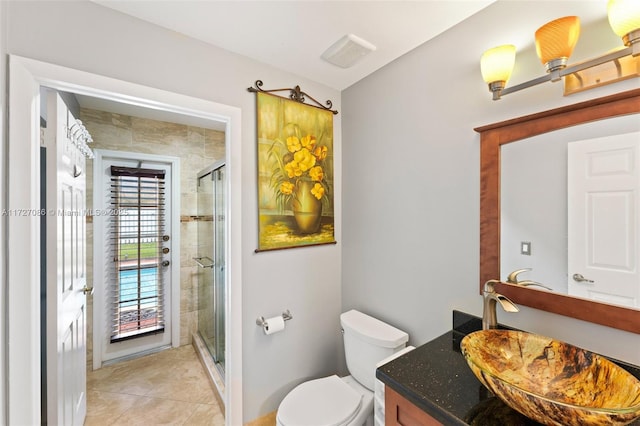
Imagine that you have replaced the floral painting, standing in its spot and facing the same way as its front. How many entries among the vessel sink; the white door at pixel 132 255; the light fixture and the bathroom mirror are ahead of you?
3

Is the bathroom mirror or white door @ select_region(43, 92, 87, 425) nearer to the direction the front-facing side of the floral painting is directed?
the bathroom mirror

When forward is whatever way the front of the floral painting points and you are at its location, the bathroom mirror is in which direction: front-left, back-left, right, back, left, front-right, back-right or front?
front

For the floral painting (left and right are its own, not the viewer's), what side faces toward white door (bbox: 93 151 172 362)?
back

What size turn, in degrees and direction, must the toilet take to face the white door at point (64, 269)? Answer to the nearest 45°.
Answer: approximately 45° to its right

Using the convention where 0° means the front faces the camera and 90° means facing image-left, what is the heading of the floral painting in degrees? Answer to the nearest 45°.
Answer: approximately 315°

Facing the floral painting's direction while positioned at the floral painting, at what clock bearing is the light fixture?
The light fixture is roughly at 12 o'clock from the floral painting.

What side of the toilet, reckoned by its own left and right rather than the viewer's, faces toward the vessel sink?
left

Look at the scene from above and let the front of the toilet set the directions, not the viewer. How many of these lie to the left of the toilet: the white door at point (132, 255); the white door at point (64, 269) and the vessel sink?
1

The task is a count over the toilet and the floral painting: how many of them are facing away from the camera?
0

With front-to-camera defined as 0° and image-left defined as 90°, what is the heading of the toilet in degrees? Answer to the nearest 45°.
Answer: approximately 45°
